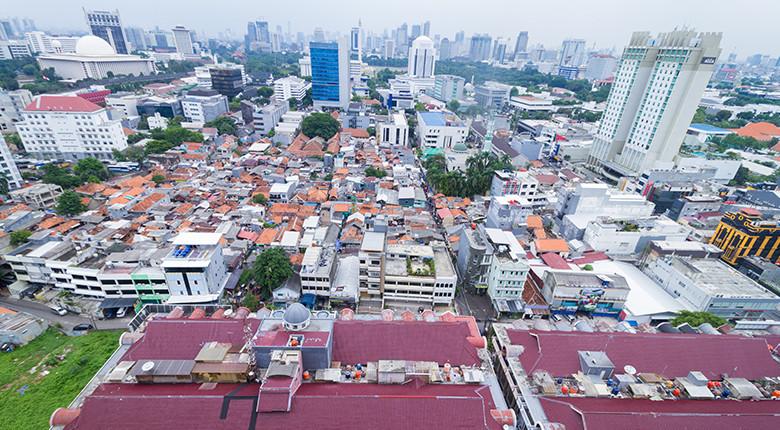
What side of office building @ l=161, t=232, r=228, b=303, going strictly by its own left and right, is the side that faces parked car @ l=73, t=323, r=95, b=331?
right

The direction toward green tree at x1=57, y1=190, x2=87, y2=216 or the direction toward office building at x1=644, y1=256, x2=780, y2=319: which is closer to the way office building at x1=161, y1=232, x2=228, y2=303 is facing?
the office building

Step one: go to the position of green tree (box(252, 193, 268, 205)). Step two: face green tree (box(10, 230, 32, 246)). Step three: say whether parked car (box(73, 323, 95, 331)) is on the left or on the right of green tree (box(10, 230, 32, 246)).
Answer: left

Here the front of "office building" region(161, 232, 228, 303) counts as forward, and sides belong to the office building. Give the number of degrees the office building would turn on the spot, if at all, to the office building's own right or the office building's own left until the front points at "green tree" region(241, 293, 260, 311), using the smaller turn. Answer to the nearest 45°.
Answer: approximately 45° to the office building's own left

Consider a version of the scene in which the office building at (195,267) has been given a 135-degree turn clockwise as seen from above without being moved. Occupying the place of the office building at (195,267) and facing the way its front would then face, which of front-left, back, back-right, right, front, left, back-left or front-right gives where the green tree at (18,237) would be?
front

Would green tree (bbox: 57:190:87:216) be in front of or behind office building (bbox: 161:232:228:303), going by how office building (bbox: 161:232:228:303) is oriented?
behind

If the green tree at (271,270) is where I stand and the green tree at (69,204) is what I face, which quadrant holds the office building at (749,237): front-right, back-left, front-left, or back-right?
back-right

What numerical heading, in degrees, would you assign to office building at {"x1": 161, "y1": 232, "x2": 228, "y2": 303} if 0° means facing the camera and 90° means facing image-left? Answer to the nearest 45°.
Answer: approximately 0°

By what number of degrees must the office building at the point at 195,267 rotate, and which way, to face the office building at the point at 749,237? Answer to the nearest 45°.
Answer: approximately 45° to its left

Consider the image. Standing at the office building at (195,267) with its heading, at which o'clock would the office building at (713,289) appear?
the office building at (713,289) is roughly at 10 o'clock from the office building at (195,267).

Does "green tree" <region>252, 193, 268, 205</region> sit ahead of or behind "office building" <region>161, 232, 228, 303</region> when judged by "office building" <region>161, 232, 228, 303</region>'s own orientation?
behind

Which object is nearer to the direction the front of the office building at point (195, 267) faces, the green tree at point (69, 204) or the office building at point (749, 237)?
the office building

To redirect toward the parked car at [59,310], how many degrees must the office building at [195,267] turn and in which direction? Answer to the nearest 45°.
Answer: approximately 135° to its right

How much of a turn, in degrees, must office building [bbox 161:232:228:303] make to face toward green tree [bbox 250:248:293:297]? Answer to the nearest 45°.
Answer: approximately 45° to its left
